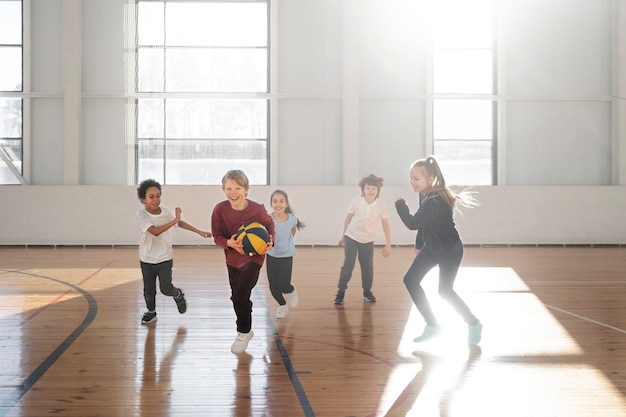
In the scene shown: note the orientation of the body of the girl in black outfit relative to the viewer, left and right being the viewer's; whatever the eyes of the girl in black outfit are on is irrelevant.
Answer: facing to the left of the viewer

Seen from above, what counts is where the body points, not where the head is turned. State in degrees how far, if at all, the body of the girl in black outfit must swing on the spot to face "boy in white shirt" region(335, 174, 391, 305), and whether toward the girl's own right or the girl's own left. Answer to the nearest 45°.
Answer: approximately 90° to the girl's own right

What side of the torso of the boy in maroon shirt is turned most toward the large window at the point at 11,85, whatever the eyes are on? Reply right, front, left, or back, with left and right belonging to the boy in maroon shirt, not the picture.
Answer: back

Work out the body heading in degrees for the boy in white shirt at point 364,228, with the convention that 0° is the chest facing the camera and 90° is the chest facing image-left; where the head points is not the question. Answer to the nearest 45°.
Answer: approximately 0°

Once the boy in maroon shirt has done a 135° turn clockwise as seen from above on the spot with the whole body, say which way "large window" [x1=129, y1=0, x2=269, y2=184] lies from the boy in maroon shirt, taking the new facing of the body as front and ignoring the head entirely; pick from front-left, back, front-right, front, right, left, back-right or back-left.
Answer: front-right
